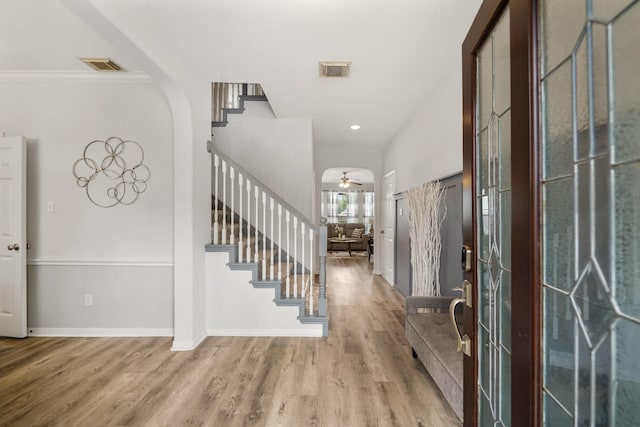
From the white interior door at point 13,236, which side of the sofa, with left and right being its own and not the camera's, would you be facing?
front

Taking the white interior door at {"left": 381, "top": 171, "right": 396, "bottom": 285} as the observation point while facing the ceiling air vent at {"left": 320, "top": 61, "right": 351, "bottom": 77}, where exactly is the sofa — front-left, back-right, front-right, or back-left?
back-right

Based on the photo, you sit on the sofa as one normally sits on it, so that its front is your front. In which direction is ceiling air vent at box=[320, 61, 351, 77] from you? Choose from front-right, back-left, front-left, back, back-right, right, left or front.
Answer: front

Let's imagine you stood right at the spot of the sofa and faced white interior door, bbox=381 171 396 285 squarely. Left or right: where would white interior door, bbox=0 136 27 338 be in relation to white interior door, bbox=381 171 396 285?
right

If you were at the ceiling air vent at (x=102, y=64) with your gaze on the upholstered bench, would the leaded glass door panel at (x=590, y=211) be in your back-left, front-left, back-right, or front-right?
front-right

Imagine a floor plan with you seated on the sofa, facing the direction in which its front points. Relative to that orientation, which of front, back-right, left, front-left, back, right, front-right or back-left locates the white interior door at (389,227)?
front

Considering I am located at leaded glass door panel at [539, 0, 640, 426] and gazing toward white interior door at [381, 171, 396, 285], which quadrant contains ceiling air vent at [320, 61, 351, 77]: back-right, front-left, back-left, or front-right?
front-left

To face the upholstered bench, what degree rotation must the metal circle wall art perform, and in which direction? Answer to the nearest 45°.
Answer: approximately 45° to its left

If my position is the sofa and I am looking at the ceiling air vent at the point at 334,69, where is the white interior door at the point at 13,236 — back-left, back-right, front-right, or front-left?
front-right

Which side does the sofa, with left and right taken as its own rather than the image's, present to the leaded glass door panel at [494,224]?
front

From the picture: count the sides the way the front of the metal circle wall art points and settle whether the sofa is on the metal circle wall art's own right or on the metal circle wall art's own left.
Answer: on the metal circle wall art's own left

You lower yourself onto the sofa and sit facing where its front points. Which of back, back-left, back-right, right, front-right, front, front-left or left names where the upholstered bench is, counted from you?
front

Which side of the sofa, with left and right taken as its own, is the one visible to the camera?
front

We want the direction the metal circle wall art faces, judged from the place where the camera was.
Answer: facing the viewer
